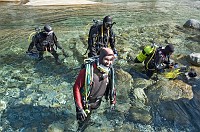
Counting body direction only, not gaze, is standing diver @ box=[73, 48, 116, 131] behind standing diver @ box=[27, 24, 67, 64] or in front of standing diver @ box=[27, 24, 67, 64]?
in front

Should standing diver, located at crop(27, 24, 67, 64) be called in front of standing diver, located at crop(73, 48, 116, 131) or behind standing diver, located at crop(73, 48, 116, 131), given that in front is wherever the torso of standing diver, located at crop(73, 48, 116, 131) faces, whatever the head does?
behind

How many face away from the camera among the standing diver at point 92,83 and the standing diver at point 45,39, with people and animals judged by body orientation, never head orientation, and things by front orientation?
0

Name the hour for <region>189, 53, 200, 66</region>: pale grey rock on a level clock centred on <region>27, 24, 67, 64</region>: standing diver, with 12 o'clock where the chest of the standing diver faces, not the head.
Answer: The pale grey rock is roughly at 9 o'clock from the standing diver.

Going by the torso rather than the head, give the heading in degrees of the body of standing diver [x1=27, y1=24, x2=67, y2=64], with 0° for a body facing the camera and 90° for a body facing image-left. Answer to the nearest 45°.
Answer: approximately 0°

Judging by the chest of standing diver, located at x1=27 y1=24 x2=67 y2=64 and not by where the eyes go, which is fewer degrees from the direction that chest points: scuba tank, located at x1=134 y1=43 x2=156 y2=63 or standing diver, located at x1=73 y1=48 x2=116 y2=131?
the standing diver

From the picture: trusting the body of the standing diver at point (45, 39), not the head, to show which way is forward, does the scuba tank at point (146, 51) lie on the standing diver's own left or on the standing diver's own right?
on the standing diver's own left

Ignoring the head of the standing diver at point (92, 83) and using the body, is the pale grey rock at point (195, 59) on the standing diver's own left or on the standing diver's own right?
on the standing diver's own left

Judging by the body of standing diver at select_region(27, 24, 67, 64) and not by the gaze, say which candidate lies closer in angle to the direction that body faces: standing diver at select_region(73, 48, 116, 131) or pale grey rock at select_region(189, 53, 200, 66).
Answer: the standing diver

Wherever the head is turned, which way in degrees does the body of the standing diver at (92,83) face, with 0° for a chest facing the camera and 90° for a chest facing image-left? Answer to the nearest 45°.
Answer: approximately 315°
